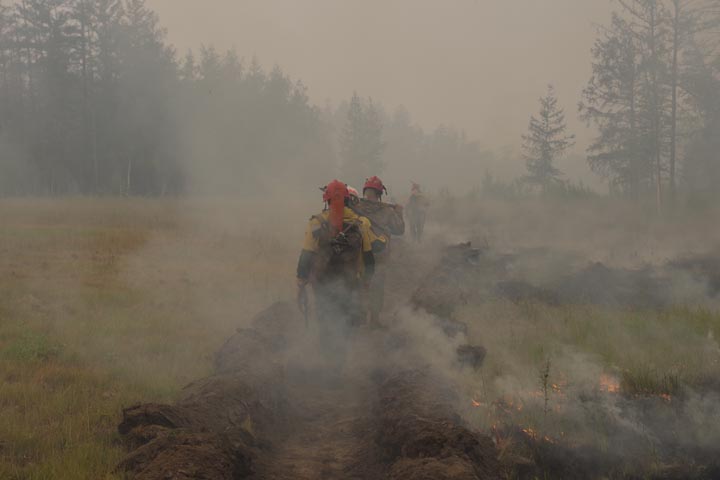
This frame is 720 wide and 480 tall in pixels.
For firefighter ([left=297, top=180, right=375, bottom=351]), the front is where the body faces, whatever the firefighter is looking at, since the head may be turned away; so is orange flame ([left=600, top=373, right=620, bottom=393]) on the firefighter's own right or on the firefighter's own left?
on the firefighter's own right

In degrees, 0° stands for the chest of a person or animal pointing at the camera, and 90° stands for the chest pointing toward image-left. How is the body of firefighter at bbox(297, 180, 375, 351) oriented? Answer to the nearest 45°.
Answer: approximately 180°

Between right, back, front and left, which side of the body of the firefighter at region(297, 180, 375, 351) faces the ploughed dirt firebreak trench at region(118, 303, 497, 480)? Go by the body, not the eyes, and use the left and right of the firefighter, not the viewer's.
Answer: back

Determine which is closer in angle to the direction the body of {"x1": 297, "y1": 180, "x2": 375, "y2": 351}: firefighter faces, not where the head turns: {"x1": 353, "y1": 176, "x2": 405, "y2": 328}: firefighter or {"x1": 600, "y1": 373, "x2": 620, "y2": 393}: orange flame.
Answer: the firefighter

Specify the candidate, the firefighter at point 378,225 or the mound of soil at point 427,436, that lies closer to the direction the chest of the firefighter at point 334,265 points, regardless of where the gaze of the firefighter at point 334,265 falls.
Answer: the firefighter

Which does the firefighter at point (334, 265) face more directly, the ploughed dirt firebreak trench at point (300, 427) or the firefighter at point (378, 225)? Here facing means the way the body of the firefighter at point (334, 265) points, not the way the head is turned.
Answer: the firefighter

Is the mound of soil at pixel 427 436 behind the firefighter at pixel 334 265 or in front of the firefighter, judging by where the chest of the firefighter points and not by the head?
behind

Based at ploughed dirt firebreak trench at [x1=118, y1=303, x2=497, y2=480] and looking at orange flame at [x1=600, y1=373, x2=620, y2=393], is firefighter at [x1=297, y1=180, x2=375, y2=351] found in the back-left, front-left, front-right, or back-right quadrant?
front-left

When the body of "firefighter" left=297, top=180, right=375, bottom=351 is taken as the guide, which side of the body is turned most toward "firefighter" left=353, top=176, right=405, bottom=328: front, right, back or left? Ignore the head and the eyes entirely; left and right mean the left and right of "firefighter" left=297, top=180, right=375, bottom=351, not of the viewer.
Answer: front
